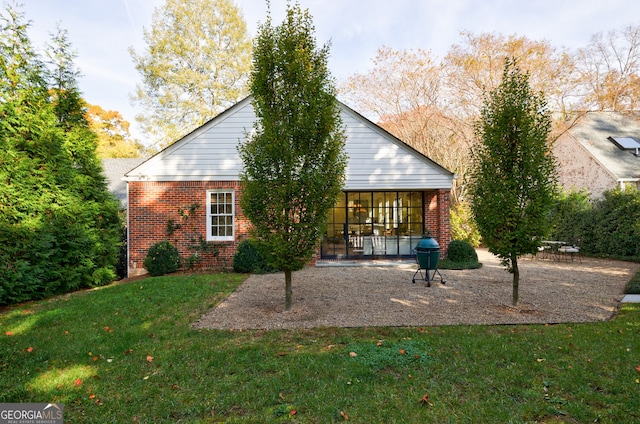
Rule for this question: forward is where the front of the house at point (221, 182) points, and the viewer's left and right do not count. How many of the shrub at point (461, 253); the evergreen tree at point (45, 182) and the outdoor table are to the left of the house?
2

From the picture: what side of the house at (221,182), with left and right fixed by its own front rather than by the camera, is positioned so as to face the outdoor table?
left

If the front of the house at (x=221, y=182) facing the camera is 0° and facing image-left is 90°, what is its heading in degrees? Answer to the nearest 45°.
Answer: approximately 0°

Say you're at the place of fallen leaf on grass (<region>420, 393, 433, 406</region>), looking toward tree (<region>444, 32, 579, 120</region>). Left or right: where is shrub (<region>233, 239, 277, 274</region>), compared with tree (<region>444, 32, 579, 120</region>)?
left
